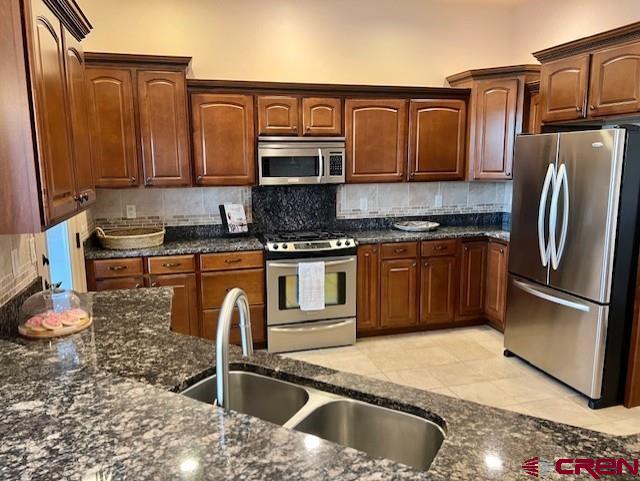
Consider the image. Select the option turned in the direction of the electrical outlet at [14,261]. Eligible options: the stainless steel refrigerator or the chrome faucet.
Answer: the stainless steel refrigerator

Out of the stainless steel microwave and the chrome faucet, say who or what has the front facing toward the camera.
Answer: the stainless steel microwave

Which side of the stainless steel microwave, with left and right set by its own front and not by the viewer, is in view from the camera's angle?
front

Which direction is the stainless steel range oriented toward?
toward the camera

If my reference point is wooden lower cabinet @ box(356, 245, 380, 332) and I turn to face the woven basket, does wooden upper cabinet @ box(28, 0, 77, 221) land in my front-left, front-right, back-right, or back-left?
front-left

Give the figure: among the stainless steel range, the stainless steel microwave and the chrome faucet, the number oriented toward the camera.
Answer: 2

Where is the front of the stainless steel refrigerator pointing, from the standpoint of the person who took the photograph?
facing the viewer and to the left of the viewer

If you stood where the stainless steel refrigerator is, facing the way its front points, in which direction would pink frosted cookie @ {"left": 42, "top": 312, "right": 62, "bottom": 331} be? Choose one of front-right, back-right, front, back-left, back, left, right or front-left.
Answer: front

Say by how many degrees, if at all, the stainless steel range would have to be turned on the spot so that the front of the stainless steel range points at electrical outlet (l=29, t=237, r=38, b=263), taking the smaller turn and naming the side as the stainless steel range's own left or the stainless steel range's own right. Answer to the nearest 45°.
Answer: approximately 45° to the stainless steel range's own right

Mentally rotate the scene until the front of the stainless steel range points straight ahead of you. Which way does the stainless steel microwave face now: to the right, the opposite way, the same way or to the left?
the same way

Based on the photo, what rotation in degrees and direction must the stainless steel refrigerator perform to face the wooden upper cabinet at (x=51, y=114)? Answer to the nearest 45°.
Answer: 0° — it already faces it

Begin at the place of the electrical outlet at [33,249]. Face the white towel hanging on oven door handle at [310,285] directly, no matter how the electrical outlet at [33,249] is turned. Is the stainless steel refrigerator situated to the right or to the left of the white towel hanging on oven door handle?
right
